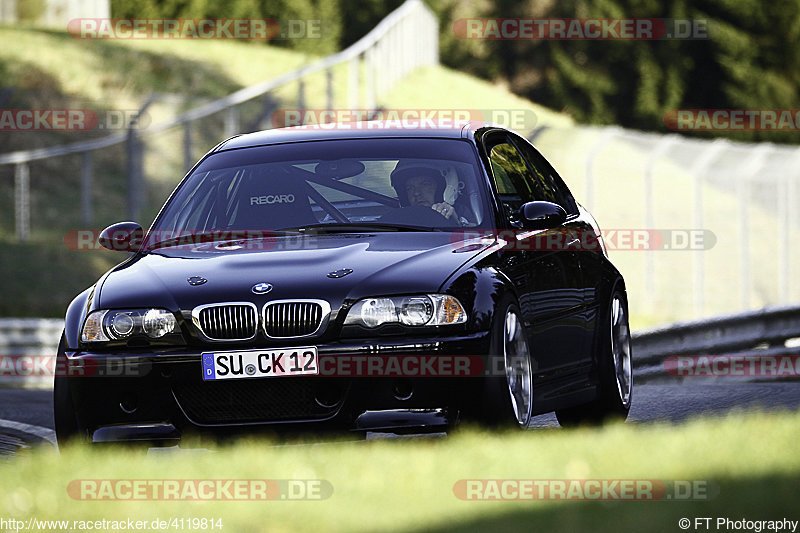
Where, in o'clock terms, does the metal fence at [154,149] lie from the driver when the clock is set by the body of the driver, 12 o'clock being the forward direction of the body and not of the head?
The metal fence is roughly at 4 o'clock from the driver.

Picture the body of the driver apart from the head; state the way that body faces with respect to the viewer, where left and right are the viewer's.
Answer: facing the viewer and to the left of the viewer

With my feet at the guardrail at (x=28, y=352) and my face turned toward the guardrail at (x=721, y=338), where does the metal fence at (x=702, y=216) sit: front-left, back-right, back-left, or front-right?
front-left

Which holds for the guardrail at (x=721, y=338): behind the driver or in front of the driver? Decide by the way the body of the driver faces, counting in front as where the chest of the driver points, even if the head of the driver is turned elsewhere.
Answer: behind
